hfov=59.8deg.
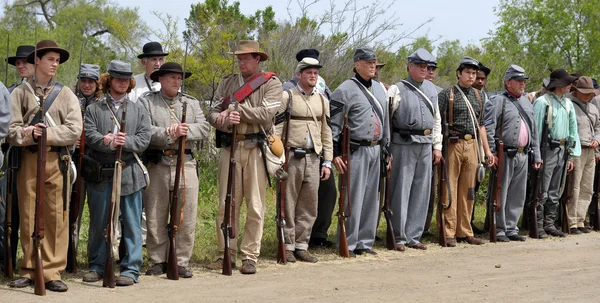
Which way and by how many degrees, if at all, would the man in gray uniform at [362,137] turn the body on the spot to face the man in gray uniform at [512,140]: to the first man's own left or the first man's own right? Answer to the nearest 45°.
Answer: approximately 90° to the first man's own left

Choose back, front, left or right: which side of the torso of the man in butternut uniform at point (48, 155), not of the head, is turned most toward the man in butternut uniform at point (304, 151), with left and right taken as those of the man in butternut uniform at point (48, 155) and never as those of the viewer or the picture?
left

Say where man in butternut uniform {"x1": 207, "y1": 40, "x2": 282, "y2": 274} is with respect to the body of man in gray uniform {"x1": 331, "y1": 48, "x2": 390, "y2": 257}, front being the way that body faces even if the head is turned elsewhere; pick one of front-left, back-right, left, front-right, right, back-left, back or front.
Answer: right

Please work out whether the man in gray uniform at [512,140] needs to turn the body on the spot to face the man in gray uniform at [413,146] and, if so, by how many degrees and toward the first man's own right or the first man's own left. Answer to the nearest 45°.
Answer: approximately 90° to the first man's own right

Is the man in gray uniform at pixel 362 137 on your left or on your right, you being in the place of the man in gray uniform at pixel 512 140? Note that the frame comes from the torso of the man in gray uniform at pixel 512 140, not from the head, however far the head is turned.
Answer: on your right

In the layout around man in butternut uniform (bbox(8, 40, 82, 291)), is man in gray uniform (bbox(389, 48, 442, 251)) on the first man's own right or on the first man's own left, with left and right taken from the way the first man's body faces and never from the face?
on the first man's own left

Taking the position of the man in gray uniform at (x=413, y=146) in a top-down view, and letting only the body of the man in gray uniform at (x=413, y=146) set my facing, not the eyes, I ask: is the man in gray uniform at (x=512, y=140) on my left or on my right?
on my left

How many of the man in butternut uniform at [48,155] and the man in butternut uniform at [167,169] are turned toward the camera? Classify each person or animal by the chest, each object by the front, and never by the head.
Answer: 2

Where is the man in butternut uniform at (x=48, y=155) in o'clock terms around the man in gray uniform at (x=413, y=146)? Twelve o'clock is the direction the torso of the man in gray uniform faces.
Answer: The man in butternut uniform is roughly at 3 o'clock from the man in gray uniform.

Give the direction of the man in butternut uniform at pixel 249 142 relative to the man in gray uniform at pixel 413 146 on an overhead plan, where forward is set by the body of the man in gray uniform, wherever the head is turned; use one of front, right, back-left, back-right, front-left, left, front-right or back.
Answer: right
